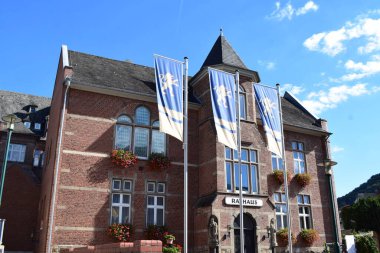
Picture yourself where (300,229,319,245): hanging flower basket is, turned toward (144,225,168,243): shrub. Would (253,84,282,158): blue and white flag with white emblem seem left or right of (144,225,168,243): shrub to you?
left

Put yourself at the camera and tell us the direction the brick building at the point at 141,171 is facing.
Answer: facing the viewer and to the right of the viewer

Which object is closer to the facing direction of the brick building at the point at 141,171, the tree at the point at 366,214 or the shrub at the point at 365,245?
the shrub

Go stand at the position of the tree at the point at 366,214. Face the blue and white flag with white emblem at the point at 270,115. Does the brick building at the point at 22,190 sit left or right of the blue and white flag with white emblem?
right

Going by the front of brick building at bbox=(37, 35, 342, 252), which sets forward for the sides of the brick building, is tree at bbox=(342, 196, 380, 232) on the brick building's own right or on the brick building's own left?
on the brick building's own left

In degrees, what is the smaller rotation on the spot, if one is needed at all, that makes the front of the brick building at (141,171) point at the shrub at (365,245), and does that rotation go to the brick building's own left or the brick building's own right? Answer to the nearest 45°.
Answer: approximately 45° to the brick building's own left
